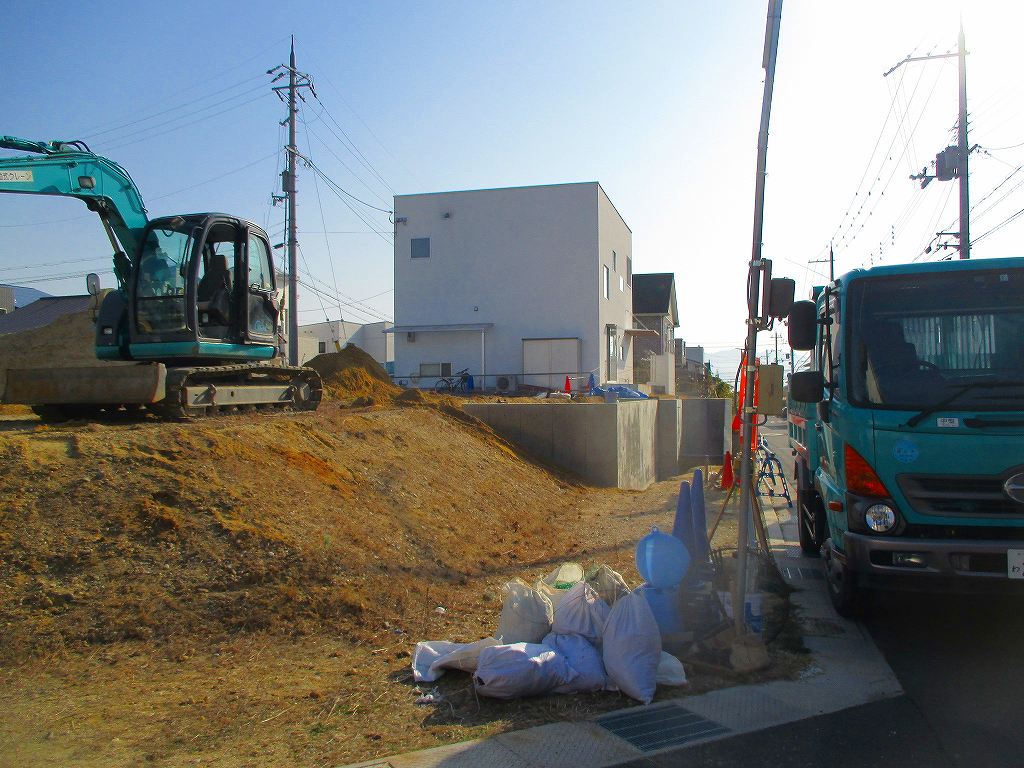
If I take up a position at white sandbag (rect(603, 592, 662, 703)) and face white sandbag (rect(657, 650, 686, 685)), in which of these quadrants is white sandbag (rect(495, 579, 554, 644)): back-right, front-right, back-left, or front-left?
back-left

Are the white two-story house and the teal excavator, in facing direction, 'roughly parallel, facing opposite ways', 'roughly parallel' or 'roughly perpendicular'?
roughly perpendicular

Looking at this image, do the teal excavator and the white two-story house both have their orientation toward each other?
no

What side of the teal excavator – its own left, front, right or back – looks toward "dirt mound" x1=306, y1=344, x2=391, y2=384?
back

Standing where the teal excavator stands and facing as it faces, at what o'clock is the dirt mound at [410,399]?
The dirt mound is roughly at 6 o'clock from the teal excavator.

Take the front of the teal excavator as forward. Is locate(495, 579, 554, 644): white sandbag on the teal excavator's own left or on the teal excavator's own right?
on the teal excavator's own left

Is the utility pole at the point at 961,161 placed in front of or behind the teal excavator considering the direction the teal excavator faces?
behind

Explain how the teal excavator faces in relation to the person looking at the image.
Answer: facing the viewer and to the left of the viewer

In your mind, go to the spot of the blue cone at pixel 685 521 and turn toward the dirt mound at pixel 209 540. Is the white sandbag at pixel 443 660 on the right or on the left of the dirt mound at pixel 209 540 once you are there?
left

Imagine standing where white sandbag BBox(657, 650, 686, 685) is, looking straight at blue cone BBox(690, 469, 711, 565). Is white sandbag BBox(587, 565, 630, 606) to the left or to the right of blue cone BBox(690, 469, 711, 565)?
left

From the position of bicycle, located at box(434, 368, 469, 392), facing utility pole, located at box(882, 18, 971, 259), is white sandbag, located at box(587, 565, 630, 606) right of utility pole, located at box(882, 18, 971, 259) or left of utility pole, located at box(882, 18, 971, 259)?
right

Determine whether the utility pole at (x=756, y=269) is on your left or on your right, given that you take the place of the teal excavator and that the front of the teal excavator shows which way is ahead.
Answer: on your left

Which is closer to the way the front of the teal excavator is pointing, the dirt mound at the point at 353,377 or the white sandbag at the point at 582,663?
the white sandbag
